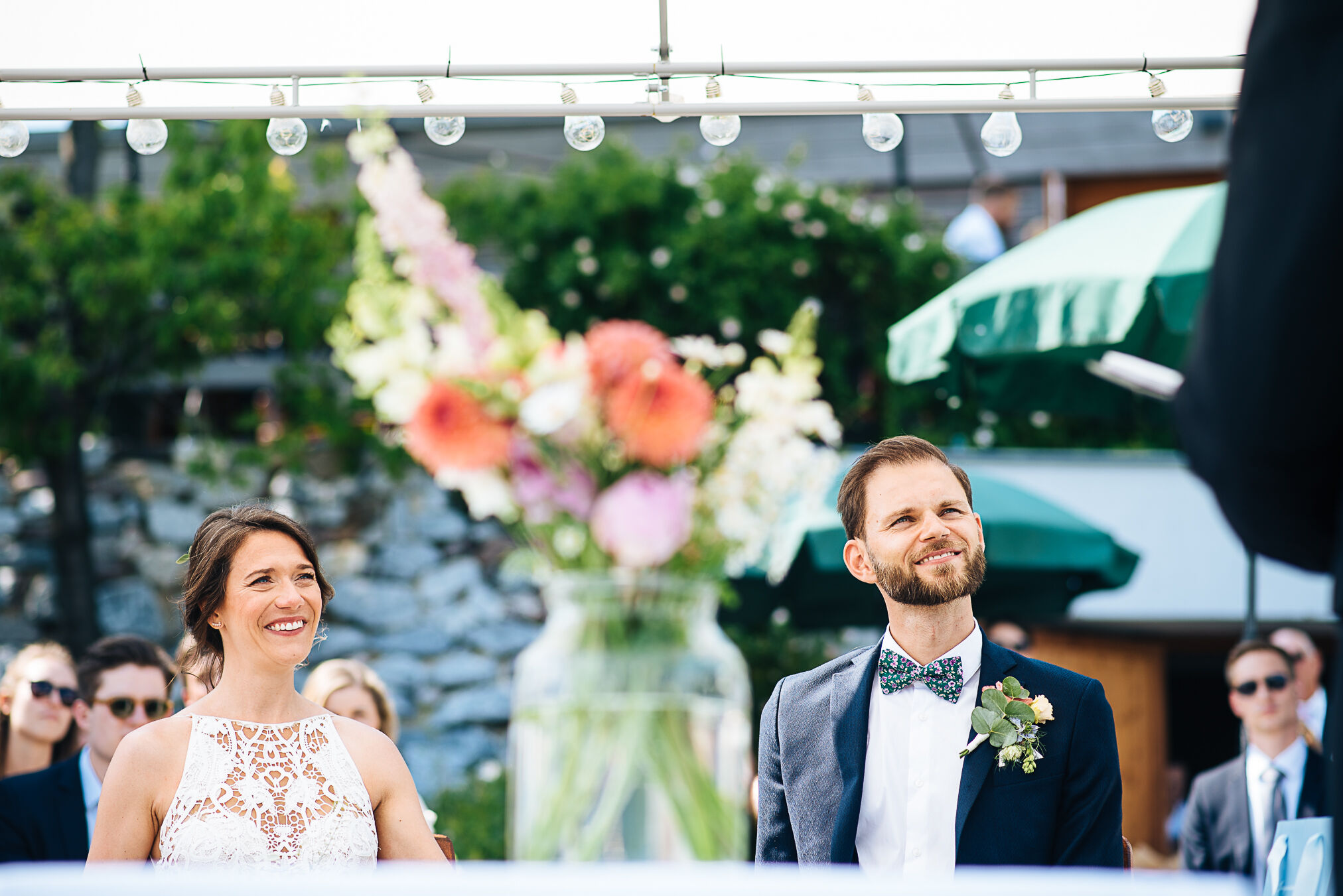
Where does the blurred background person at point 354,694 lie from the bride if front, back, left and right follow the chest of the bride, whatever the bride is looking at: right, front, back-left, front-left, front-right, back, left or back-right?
back

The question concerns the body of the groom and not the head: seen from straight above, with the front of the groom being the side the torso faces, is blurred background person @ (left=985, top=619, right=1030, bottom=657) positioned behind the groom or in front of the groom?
behind

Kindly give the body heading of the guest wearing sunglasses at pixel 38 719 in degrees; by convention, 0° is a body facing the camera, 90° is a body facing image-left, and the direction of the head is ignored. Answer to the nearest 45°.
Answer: approximately 315°

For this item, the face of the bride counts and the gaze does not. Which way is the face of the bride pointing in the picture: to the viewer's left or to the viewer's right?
to the viewer's right

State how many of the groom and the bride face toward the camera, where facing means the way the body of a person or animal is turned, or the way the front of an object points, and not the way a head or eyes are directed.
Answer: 2

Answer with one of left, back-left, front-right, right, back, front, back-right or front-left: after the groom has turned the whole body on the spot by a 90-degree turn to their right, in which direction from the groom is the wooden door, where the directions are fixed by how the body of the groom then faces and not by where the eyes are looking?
right

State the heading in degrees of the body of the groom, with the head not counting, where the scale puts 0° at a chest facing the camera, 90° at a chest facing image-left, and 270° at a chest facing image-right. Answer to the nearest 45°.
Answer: approximately 0°
